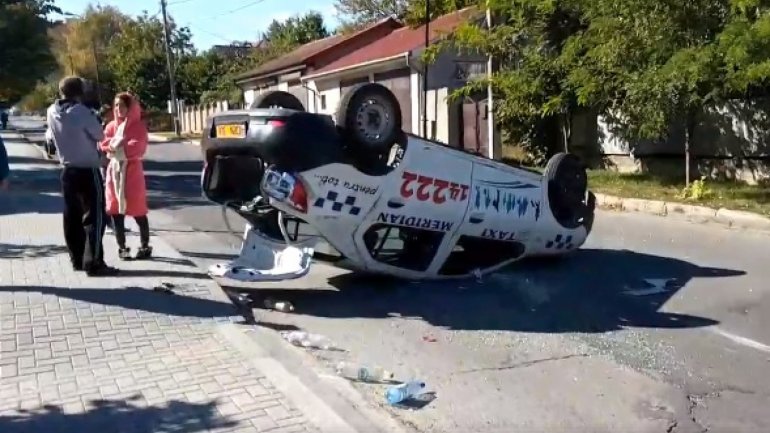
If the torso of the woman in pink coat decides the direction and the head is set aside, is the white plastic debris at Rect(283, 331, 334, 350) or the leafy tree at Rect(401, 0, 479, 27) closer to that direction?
the white plastic debris

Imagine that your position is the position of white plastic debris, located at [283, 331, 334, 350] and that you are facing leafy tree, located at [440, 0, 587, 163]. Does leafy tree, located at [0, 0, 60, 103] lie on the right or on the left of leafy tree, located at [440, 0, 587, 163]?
left

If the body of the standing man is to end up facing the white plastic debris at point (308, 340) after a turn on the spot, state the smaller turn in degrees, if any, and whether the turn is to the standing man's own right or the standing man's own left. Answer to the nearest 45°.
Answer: approximately 90° to the standing man's own right

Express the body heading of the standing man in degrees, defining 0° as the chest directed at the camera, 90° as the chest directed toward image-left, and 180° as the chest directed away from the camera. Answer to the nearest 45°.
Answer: approximately 225°
